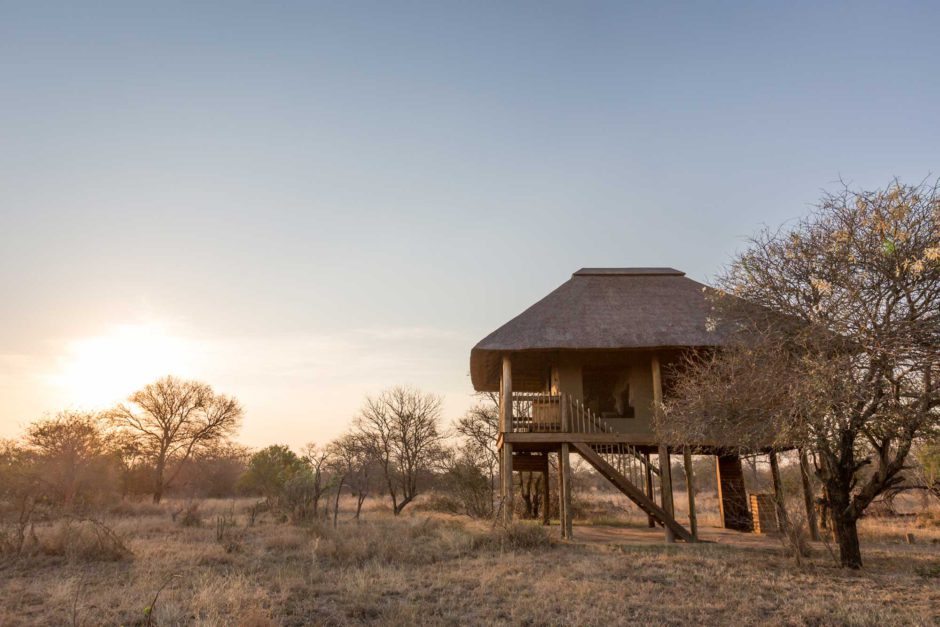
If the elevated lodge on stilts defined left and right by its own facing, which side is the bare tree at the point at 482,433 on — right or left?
on its right

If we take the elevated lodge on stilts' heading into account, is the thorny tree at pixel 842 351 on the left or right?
on its left

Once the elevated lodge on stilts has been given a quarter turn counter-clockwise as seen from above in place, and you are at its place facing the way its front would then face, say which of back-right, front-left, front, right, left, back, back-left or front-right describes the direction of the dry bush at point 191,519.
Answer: back

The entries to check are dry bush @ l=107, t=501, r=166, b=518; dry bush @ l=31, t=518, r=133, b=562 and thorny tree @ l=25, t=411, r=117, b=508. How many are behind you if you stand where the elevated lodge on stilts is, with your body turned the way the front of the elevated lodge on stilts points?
0

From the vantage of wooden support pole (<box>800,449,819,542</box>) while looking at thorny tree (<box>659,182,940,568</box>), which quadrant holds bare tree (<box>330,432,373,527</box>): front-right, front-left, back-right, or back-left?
back-right

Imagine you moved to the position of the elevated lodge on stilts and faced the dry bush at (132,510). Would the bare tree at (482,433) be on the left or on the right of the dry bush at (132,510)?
right

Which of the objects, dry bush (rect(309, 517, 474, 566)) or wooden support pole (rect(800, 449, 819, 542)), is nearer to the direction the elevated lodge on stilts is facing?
the dry bush
